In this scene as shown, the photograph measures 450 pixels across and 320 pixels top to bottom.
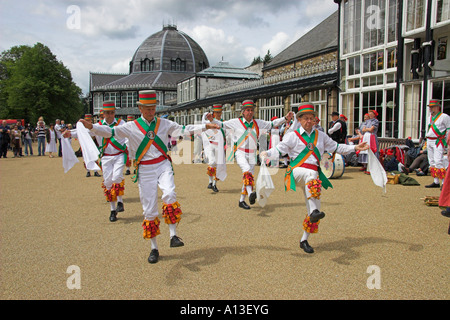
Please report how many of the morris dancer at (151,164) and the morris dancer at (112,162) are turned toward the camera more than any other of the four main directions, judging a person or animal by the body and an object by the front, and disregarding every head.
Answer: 2

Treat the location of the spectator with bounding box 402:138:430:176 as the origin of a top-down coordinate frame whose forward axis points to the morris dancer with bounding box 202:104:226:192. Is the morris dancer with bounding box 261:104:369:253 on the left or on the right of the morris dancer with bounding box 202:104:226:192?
left

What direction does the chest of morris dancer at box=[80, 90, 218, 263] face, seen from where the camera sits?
toward the camera

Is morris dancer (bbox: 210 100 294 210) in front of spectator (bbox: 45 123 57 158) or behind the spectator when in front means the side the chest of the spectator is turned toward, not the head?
in front

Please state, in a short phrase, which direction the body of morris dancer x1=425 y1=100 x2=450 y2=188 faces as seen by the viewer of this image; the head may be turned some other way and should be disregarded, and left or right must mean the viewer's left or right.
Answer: facing the viewer and to the left of the viewer

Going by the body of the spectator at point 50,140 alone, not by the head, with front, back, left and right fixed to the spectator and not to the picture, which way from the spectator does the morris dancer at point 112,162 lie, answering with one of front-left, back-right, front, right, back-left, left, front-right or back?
front-right

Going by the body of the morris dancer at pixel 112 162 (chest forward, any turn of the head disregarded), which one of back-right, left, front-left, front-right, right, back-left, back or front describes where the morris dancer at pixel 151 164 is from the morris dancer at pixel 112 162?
front

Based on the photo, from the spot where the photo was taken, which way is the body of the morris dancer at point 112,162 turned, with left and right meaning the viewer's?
facing the viewer

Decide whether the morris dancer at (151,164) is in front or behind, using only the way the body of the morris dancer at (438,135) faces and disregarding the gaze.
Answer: in front

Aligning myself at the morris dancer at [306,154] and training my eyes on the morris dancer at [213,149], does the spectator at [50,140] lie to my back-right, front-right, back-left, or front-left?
front-left

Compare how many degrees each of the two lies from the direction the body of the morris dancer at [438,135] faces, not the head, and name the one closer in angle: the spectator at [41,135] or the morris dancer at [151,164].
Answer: the morris dancer

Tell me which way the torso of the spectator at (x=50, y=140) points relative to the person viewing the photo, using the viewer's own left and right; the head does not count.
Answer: facing the viewer and to the right of the viewer

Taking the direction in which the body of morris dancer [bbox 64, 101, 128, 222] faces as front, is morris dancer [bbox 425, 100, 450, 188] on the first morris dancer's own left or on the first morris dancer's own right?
on the first morris dancer's own left
